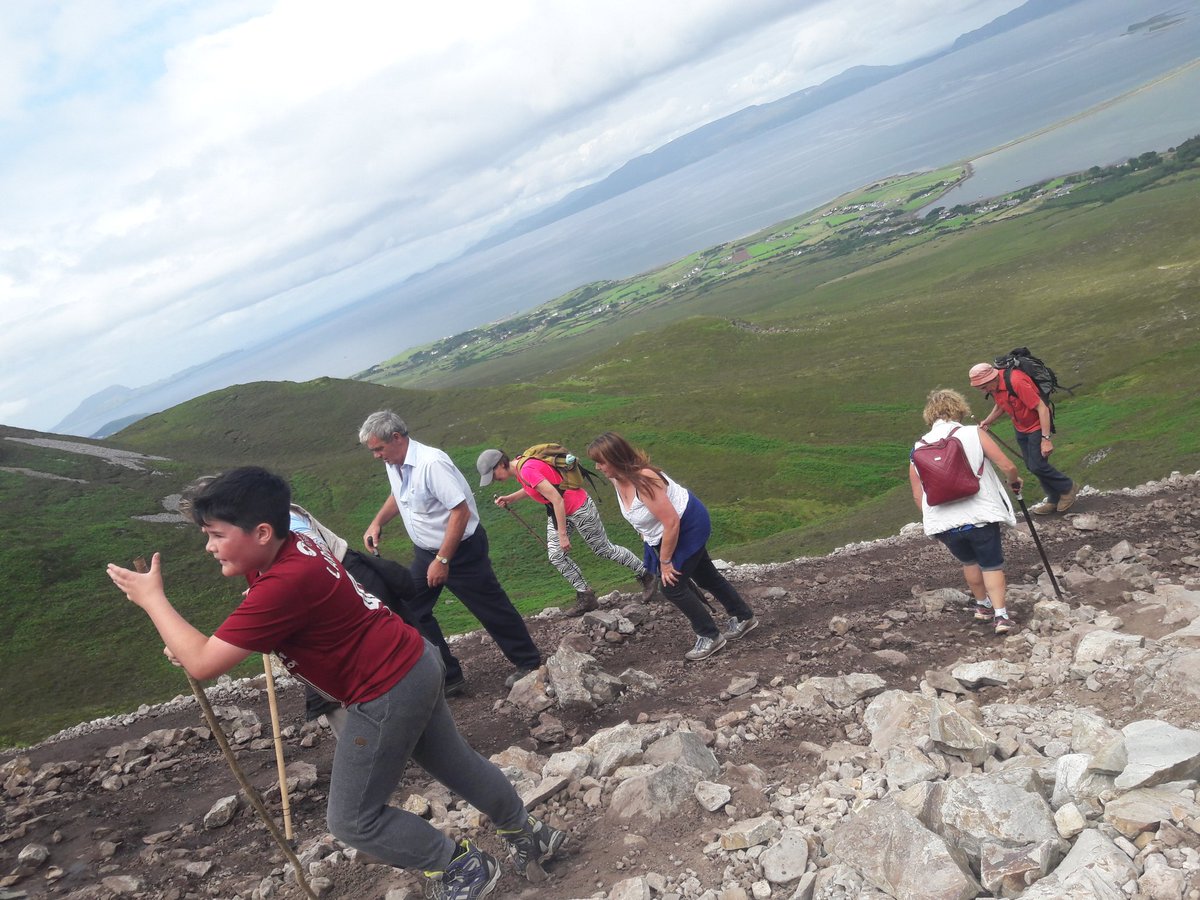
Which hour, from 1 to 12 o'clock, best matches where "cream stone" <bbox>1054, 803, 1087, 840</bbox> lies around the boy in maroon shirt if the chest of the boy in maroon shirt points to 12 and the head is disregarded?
The cream stone is roughly at 7 o'clock from the boy in maroon shirt.

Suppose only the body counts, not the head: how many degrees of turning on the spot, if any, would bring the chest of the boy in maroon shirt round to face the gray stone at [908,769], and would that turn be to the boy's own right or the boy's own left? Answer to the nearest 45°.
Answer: approximately 180°

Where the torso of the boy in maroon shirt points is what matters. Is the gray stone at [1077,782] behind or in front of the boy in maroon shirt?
behind

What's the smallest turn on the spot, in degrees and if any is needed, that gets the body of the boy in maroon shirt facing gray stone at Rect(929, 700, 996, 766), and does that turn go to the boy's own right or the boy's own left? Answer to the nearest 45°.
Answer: approximately 180°

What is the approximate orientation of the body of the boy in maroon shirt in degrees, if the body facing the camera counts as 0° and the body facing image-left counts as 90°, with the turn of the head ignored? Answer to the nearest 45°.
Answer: approximately 90°

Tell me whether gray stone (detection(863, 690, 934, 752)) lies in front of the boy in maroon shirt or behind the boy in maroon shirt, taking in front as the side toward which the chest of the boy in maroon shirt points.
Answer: behind

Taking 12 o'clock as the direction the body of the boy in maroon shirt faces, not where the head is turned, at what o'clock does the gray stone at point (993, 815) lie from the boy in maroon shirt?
The gray stone is roughly at 7 o'clock from the boy in maroon shirt.

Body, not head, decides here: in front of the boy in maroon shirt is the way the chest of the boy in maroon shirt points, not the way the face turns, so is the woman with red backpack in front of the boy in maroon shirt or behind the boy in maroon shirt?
behind

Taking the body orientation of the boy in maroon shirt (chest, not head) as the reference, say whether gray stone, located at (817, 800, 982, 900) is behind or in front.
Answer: behind

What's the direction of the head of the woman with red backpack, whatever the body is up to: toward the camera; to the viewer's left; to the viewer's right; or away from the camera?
away from the camera

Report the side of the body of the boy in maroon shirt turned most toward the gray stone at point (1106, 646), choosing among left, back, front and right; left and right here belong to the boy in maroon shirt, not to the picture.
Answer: back

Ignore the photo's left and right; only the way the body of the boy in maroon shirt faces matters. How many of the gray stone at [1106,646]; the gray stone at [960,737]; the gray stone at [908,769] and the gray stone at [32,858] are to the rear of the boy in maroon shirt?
3
